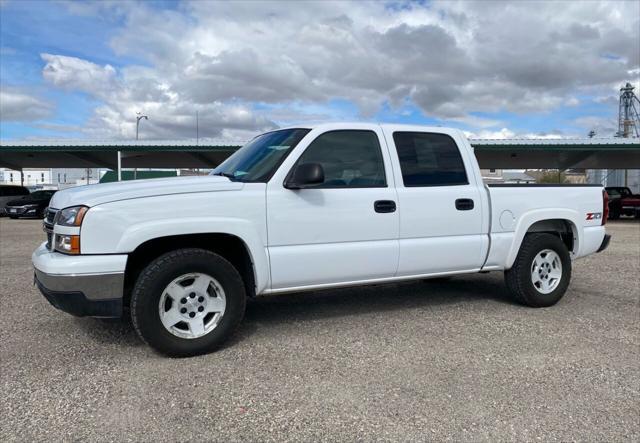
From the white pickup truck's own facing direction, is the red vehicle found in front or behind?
behind

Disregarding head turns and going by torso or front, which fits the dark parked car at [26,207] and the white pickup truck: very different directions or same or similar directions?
same or similar directions

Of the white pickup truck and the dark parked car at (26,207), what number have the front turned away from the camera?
0

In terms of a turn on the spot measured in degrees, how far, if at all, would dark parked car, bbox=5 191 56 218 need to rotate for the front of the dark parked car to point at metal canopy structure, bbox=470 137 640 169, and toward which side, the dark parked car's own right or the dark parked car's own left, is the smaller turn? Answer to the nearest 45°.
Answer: approximately 135° to the dark parked car's own left

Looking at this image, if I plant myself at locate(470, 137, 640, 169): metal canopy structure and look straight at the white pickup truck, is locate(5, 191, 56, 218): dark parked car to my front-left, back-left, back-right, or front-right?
front-right

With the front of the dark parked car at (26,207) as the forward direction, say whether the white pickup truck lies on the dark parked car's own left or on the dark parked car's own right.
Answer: on the dark parked car's own left

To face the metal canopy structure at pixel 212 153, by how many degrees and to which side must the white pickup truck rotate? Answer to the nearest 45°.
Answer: approximately 135° to its right

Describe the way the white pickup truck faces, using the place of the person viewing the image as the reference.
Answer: facing the viewer and to the left of the viewer
